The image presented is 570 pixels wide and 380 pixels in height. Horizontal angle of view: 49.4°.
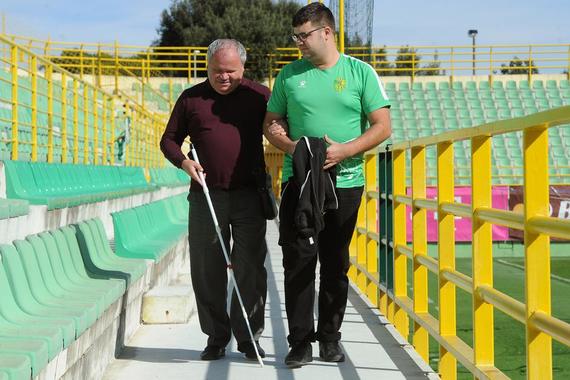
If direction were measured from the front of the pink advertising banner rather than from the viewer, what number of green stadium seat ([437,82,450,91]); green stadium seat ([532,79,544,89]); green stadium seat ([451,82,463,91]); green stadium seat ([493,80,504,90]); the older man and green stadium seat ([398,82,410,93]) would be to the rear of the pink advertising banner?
5

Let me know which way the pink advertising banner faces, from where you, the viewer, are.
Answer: facing the viewer

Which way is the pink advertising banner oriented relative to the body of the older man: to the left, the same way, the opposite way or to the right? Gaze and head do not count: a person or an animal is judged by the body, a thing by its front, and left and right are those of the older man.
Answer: the same way

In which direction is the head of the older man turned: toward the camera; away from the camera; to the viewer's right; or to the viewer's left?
toward the camera

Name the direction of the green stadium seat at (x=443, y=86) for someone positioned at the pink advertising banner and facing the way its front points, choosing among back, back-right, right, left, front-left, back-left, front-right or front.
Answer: back

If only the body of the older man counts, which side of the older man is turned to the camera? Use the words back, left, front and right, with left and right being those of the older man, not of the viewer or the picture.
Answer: front

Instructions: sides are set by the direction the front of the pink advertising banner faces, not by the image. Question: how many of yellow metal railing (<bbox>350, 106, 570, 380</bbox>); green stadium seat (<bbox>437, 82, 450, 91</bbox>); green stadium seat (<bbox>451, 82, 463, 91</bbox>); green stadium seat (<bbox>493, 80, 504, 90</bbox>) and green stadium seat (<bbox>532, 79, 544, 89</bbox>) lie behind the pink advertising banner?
4

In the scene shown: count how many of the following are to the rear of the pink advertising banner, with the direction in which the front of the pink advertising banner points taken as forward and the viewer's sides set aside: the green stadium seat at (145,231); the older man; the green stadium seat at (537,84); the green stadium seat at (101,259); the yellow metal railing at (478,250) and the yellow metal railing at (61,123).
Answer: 1

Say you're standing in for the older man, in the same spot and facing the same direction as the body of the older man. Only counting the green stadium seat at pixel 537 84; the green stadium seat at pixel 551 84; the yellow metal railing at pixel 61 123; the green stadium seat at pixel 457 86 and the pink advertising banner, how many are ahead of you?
0

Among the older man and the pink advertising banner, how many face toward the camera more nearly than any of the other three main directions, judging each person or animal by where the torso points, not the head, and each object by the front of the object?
2

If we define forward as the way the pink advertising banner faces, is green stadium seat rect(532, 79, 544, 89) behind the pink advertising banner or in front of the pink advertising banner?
behind

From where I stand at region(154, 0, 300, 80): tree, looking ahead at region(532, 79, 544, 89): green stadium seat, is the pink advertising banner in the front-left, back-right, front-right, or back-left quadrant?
front-right

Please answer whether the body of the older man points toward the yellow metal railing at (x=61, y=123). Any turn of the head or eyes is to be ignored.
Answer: no

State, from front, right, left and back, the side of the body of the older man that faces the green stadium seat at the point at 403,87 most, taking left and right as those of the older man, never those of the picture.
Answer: back

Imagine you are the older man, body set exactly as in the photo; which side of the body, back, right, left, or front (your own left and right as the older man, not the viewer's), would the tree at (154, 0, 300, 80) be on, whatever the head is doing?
back

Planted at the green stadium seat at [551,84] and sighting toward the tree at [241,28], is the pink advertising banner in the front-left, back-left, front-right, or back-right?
back-left
